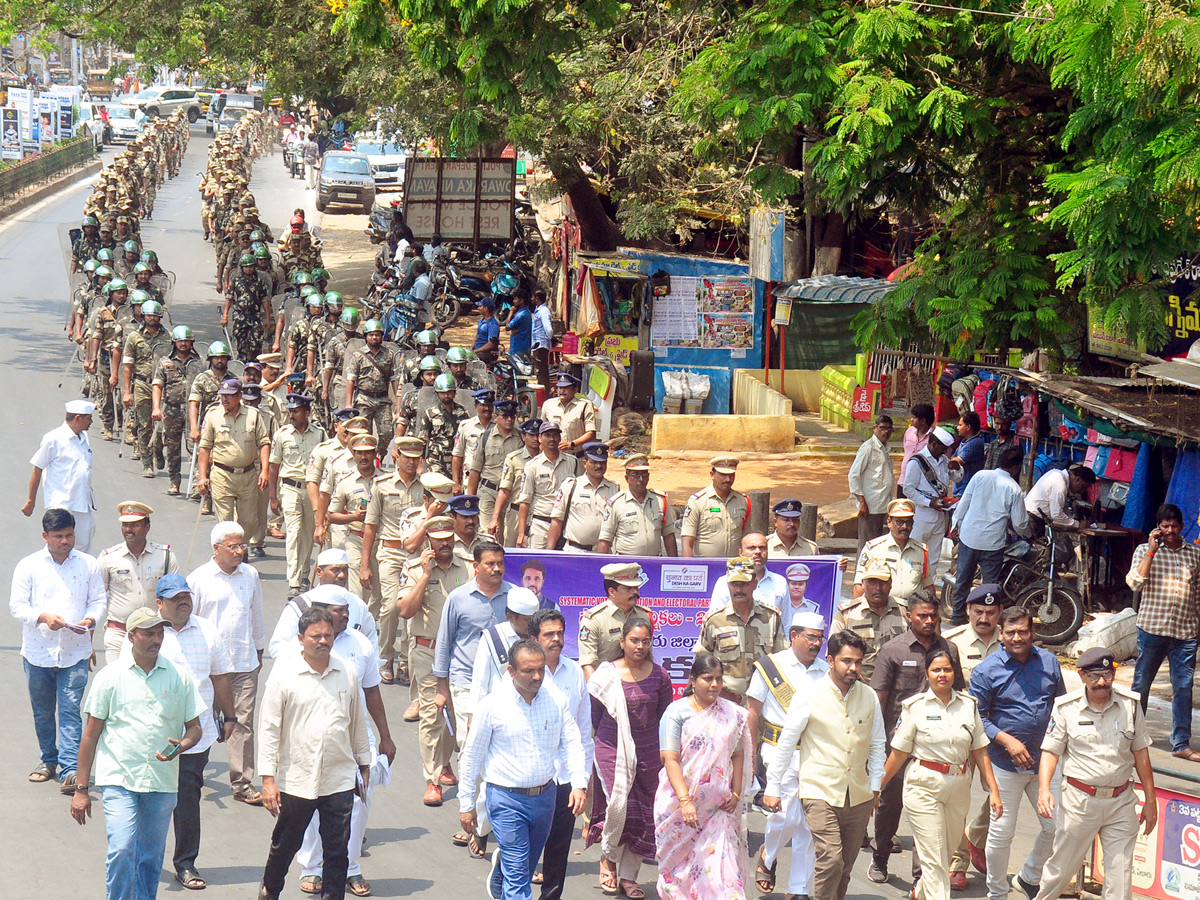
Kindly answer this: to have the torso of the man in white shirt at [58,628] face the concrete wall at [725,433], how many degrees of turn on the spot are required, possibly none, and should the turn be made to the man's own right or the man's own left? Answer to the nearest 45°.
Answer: approximately 135° to the man's own left

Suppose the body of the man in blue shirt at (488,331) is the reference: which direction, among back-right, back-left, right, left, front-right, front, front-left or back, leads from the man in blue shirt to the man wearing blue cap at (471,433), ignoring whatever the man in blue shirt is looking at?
front-left

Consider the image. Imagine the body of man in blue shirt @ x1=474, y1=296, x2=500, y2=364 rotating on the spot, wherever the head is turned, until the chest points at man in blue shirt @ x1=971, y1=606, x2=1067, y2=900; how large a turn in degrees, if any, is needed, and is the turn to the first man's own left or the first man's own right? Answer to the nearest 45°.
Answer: approximately 45° to the first man's own left

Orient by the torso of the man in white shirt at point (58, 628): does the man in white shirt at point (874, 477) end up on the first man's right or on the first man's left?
on the first man's left

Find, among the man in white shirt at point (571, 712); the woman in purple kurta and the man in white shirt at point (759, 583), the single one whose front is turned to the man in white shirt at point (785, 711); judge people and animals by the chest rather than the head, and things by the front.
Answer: the man in white shirt at point (759, 583)

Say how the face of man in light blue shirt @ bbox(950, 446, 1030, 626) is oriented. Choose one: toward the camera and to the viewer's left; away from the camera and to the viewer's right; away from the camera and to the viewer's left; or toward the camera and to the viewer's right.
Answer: away from the camera and to the viewer's right

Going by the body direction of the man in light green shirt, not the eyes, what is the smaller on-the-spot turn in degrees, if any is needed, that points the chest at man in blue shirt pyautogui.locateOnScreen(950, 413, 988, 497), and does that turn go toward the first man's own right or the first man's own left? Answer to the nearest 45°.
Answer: approximately 90° to the first man's own left

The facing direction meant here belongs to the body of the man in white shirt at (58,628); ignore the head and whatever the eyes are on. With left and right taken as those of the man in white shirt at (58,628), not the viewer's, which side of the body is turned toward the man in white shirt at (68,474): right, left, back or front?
back

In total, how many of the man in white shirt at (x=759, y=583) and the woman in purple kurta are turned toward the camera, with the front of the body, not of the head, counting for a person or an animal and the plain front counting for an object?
2
